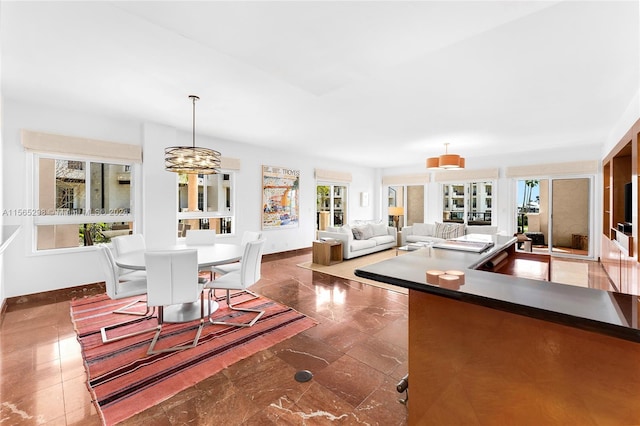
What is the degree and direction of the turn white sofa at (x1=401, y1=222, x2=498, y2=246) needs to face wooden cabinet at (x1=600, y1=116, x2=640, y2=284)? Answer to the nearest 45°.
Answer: approximately 45° to its left

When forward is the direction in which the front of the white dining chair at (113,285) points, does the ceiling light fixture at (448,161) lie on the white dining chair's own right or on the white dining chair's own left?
on the white dining chair's own right

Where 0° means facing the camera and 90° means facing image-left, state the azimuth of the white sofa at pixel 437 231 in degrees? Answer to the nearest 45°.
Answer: approximately 0°

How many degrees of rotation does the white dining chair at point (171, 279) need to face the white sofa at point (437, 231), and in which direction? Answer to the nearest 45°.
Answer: approximately 90° to its right

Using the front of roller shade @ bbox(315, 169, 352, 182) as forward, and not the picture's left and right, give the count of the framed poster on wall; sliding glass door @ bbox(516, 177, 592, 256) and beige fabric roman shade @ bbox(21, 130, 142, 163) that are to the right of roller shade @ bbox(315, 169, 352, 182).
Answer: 2

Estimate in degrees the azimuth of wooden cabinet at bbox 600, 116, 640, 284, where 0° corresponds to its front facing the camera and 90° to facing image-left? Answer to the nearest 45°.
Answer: approximately 90°

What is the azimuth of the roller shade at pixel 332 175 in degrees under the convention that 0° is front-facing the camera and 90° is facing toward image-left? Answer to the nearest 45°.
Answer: approximately 315°

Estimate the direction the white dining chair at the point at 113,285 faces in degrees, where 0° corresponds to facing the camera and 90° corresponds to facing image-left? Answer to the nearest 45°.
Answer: approximately 225°

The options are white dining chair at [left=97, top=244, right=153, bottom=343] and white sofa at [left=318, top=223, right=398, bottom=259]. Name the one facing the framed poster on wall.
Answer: the white dining chair

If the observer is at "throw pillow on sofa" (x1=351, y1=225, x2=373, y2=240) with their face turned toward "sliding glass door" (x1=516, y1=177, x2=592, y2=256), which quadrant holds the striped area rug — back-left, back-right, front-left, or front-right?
back-right
